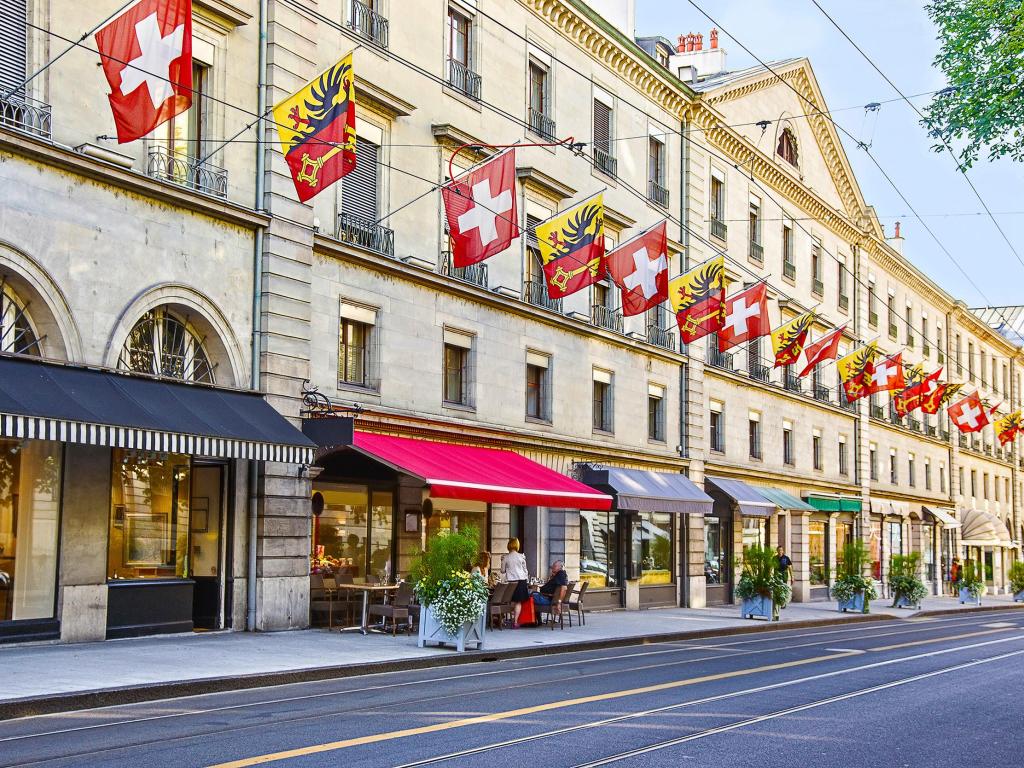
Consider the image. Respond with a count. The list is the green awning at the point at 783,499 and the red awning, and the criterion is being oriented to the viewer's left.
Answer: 0

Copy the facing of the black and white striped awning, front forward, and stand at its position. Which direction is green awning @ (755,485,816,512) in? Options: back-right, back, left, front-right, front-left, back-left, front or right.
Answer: left

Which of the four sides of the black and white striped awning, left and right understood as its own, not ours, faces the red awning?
left

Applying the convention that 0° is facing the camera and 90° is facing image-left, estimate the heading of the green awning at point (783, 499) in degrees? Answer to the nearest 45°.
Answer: approximately 315°

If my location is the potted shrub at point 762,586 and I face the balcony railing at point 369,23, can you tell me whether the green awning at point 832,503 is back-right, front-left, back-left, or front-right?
back-right

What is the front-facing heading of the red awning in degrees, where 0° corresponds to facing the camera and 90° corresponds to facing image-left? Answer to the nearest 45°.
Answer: approximately 315°

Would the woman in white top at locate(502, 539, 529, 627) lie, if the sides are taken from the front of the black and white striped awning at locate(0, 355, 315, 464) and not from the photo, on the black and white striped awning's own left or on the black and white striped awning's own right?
on the black and white striped awning's own left

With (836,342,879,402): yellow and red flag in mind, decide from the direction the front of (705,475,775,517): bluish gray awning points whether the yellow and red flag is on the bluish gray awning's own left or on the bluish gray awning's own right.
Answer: on the bluish gray awning's own left

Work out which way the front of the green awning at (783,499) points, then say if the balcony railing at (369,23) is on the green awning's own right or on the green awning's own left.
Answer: on the green awning's own right

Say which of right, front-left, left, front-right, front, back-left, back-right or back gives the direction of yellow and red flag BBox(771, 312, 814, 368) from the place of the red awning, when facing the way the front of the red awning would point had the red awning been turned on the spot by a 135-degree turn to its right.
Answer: back-right
